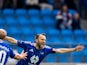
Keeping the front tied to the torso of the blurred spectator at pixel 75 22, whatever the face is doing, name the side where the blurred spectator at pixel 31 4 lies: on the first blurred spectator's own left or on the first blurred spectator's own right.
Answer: on the first blurred spectator's own right

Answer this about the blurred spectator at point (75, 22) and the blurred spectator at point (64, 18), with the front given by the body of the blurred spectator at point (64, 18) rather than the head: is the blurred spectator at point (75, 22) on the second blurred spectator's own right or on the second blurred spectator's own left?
on the second blurred spectator's own left

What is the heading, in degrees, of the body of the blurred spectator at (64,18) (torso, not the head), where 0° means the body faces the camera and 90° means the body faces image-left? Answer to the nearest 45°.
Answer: approximately 0°

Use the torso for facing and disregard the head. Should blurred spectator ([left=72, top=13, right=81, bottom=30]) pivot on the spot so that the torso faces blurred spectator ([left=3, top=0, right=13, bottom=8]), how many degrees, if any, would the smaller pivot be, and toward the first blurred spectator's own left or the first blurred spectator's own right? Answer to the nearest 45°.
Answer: approximately 90° to the first blurred spectator's own right

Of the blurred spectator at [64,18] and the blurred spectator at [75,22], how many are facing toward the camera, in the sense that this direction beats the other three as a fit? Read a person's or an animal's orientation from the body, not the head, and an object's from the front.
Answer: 2

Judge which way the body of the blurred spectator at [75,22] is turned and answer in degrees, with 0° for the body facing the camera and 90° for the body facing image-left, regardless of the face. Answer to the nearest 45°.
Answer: approximately 0°
